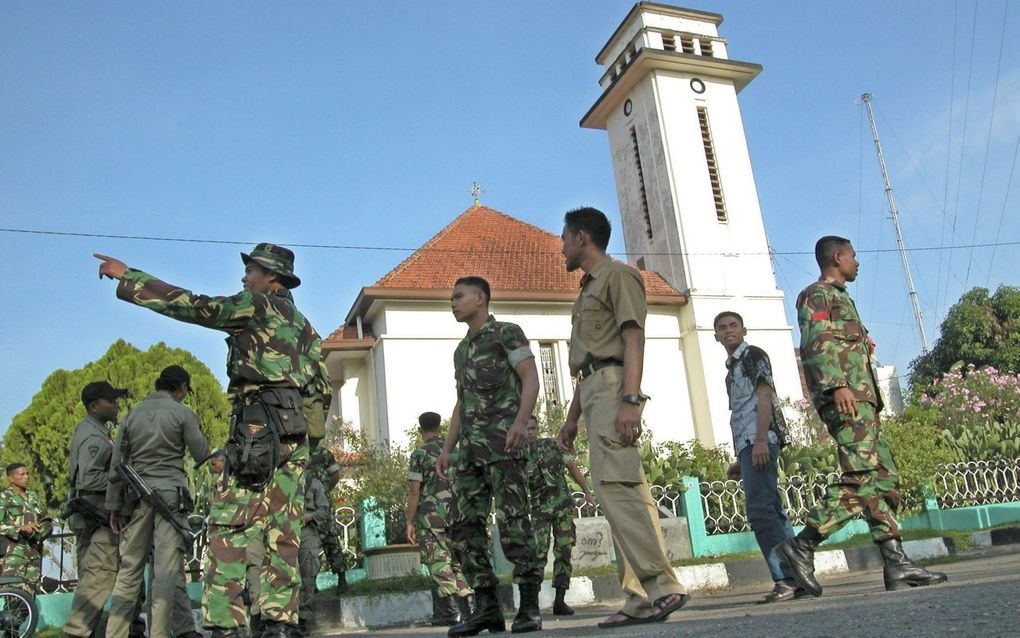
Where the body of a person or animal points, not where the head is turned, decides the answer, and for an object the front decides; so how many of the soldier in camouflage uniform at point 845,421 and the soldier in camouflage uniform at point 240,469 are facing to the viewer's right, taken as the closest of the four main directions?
1

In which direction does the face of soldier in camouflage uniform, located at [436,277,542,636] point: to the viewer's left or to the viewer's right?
to the viewer's left

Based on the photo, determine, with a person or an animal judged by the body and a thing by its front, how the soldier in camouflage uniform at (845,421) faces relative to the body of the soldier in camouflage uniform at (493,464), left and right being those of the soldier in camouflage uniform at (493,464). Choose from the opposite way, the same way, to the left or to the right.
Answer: to the left

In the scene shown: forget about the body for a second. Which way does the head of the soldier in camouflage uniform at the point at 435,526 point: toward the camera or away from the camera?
away from the camera

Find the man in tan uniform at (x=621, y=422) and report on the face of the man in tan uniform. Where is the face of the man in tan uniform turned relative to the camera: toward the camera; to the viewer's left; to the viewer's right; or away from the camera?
to the viewer's left

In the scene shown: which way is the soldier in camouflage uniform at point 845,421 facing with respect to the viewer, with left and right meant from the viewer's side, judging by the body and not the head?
facing to the right of the viewer

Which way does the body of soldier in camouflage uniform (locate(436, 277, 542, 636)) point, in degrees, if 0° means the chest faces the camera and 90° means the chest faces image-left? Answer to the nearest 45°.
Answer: approximately 45°

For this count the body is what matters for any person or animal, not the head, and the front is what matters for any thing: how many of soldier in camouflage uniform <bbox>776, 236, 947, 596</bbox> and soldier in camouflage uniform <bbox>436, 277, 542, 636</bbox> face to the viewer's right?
1
